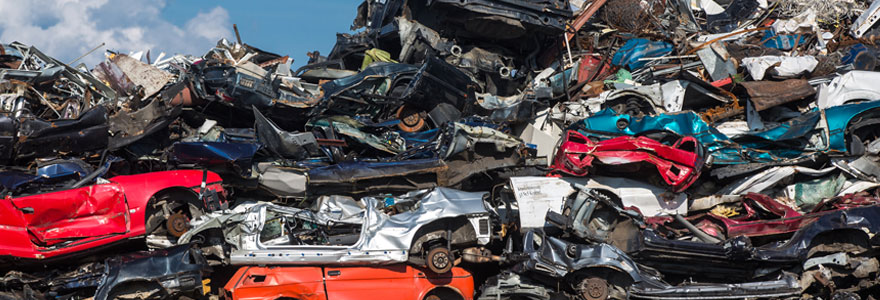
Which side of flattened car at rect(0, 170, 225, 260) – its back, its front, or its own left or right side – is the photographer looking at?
right

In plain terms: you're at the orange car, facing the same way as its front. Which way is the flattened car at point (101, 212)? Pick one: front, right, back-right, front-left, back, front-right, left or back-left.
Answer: back

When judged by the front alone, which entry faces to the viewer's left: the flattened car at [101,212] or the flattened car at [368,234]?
the flattened car at [368,234]

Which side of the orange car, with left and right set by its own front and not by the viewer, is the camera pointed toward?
right

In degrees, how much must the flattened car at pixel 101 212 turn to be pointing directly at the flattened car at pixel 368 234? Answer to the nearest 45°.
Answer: approximately 45° to its right

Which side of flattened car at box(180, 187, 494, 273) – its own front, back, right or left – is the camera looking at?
left
